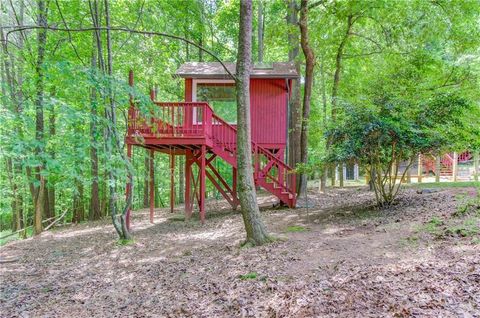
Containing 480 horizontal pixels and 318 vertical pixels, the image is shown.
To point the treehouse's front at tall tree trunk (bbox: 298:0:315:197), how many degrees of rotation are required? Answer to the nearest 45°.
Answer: approximately 135° to its left

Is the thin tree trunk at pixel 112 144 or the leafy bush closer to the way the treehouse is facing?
the thin tree trunk

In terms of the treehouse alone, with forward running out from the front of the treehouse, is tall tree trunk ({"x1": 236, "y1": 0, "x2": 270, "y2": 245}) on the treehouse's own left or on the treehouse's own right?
on the treehouse's own left

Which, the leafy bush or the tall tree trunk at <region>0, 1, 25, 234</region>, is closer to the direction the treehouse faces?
the tall tree trunk

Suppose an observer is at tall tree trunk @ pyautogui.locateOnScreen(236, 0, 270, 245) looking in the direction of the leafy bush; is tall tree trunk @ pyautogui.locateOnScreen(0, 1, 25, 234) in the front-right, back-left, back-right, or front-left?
back-left

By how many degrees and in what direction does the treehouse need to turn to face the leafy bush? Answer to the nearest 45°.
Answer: approximately 135° to its left

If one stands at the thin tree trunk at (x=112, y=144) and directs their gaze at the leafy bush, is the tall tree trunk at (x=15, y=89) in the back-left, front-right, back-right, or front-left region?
back-left
